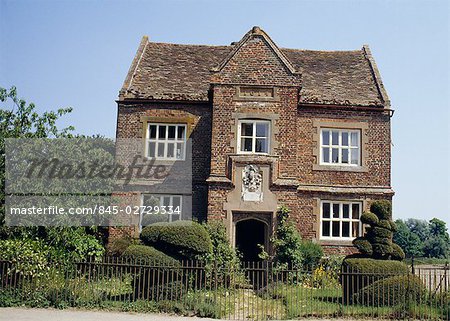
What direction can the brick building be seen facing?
toward the camera

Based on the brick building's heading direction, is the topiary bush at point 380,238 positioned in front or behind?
in front

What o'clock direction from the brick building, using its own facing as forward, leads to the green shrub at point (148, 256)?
The green shrub is roughly at 1 o'clock from the brick building.

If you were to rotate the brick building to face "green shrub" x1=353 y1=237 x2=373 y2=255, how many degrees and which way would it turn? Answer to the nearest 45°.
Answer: approximately 45° to its left

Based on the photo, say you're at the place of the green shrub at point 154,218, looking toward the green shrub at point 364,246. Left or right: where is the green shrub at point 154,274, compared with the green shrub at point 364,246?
right

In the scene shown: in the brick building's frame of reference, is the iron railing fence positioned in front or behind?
in front

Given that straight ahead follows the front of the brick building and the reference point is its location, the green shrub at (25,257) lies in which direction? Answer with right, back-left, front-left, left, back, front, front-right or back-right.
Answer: front-right

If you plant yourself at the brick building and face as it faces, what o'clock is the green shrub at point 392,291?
The green shrub is roughly at 11 o'clock from the brick building.

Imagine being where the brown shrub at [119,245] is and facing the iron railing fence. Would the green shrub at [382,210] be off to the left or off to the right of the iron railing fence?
left
